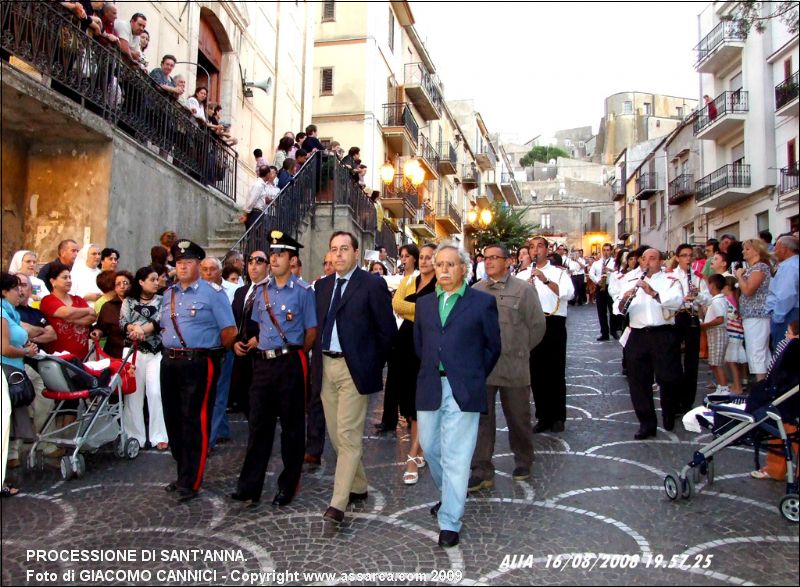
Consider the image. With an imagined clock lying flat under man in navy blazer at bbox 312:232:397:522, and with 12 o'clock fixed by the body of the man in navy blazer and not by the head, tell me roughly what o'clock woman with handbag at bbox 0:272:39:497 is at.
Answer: The woman with handbag is roughly at 2 o'clock from the man in navy blazer.

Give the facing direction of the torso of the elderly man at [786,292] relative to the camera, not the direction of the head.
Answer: to the viewer's left

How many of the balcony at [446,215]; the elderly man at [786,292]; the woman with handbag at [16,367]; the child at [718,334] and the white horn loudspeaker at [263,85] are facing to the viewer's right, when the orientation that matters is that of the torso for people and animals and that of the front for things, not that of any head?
3

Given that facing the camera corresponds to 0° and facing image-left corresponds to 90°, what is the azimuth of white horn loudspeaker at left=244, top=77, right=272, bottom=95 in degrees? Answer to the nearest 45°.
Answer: approximately 270°

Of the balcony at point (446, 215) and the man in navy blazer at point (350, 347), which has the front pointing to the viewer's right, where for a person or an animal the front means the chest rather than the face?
the balcony

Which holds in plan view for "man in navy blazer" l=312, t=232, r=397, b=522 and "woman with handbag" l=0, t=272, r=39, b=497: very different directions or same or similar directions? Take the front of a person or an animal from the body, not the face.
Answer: very different directions

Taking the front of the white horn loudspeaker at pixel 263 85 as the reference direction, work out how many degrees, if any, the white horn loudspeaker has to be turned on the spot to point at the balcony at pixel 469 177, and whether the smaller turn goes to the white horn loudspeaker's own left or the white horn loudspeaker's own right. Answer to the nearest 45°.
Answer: approximately 45° to the white horn loudspeaker's own left

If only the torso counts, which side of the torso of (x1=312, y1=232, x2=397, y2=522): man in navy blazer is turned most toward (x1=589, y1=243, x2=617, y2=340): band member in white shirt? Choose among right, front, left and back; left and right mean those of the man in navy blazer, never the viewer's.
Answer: back

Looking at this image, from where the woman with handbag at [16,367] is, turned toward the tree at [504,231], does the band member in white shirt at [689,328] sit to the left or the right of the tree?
right

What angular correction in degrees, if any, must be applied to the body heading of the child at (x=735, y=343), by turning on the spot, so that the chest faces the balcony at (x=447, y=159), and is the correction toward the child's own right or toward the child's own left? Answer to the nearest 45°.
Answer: approximately 45° to the child's own right
